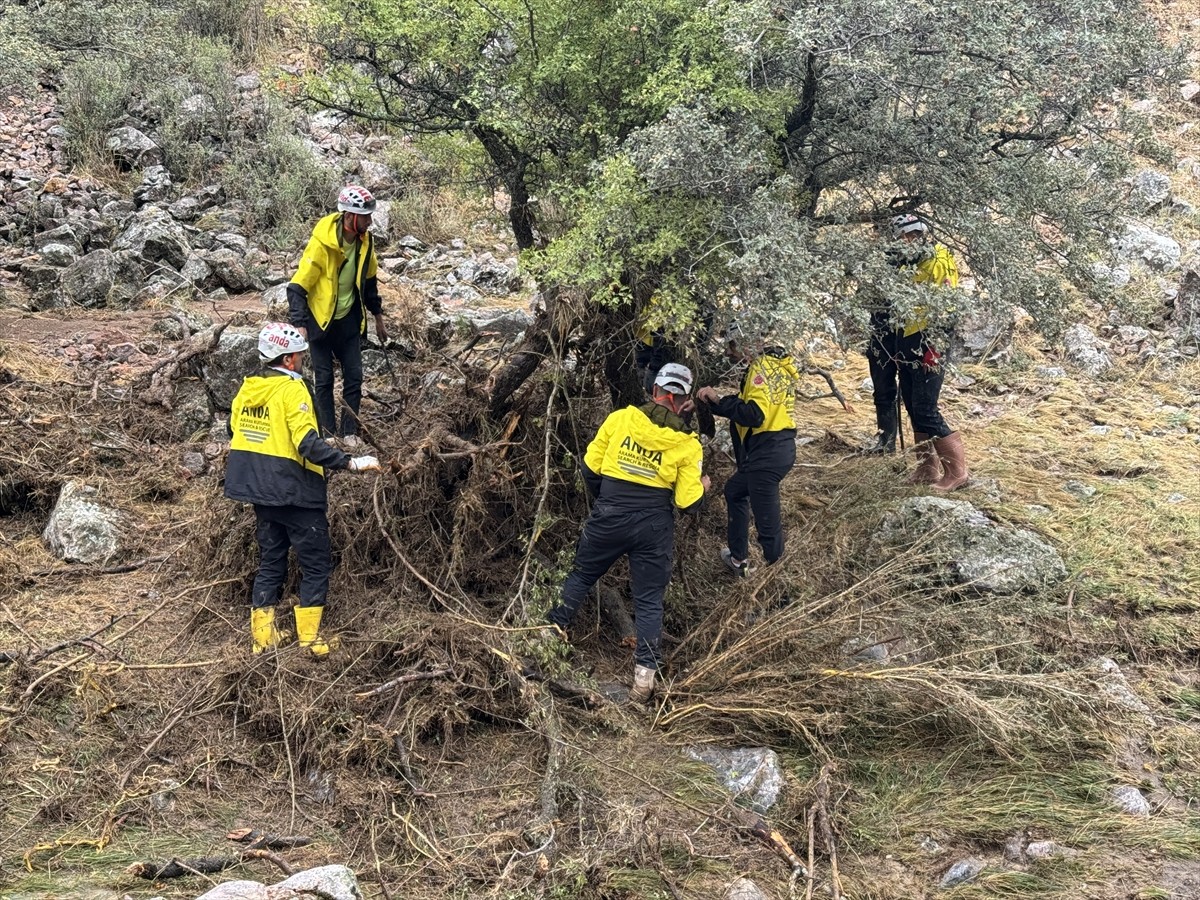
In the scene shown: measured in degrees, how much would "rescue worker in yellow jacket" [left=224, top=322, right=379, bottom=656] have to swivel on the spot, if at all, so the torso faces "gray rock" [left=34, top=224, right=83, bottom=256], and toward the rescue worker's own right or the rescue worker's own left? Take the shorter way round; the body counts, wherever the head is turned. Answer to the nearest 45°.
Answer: approximately 45° to the rescue worker's own left

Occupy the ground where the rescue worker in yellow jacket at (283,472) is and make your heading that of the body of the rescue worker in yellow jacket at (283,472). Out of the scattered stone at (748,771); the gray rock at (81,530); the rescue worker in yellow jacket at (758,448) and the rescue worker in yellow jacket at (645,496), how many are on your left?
1

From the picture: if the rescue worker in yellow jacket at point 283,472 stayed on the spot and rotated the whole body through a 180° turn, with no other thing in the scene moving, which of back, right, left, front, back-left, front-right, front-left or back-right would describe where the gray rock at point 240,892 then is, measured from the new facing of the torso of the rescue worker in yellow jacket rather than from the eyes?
front-left

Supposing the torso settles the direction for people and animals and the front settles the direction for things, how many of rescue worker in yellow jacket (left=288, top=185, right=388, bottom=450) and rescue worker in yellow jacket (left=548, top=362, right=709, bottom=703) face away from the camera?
1

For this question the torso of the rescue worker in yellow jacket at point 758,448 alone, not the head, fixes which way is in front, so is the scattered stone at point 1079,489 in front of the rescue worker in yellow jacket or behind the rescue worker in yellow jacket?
behind

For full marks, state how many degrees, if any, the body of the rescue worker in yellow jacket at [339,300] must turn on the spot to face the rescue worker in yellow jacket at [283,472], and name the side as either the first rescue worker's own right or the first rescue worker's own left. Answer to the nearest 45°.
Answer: approximately 45° to the first rescue worker's own right

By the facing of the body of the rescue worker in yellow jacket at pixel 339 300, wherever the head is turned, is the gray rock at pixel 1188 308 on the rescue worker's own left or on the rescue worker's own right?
on the rescue worker's own left

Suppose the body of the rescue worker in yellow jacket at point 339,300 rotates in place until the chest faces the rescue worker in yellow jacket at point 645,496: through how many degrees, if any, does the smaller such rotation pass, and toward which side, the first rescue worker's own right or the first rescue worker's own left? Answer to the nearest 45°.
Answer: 0° — they already face them

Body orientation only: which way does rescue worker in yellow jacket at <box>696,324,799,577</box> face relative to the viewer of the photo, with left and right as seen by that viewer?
facing to the left of the viewer

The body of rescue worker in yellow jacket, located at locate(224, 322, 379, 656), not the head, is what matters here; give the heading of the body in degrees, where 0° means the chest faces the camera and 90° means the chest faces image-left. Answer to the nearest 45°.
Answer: approximately 225°

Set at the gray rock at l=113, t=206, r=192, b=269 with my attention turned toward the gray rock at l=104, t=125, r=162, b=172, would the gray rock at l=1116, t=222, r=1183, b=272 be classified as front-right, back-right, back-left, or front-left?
back-right

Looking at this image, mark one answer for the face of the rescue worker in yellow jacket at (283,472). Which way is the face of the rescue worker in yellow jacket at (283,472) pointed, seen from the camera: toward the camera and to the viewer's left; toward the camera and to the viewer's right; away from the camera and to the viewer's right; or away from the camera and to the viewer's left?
away from the camera and to the viewer's right

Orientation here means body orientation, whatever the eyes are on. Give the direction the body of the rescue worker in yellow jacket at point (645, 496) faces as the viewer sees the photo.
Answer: away from the camera
